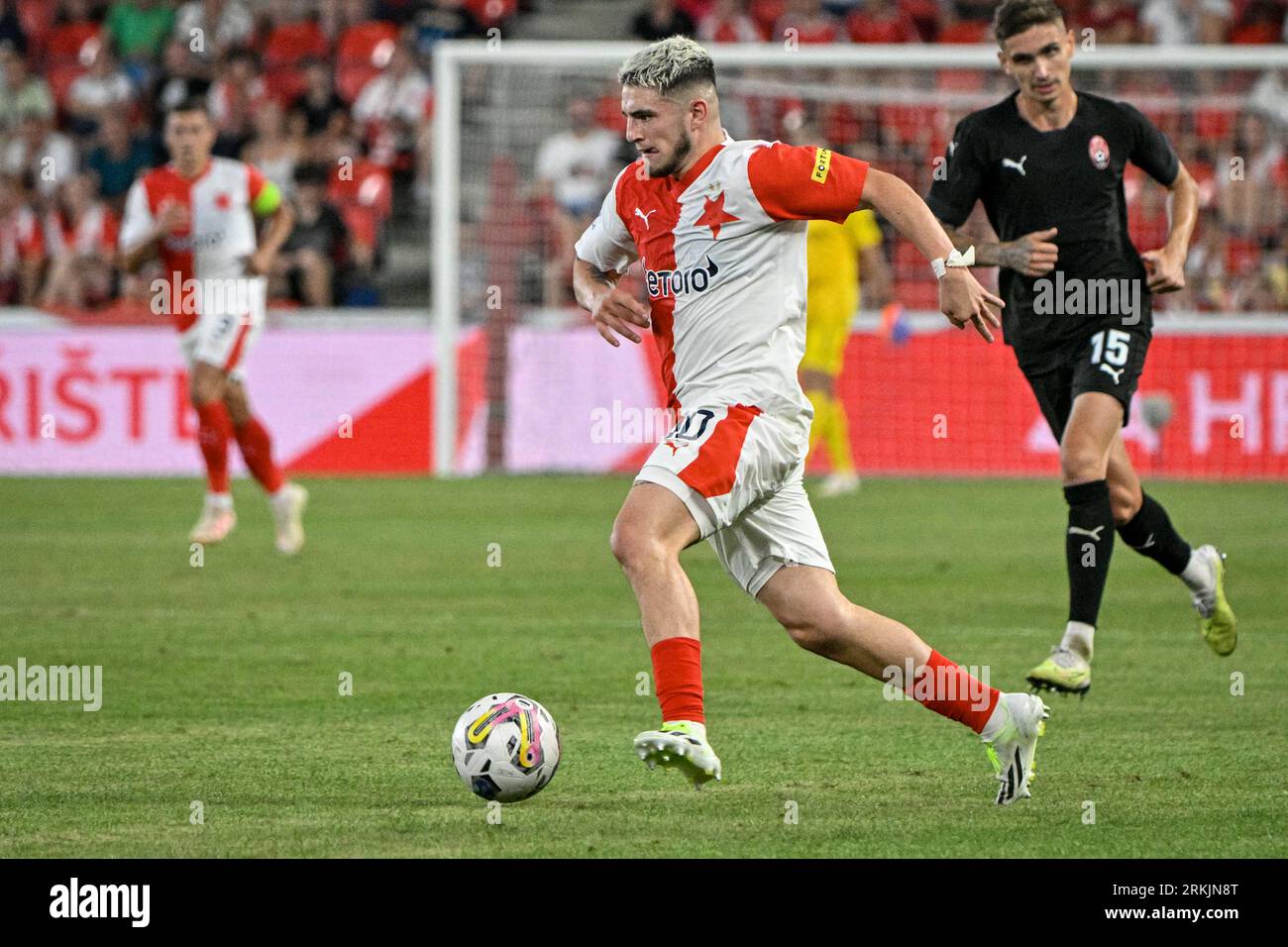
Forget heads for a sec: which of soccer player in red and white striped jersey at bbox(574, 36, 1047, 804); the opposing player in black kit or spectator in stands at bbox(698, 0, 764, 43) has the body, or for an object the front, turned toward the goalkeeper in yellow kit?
the spectator in stands

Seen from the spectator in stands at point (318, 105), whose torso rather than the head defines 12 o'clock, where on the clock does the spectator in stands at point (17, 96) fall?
the spectator in stands at point (17, 96) is roughly at 4 o'clock from the spectator in stands at point (318, 105).

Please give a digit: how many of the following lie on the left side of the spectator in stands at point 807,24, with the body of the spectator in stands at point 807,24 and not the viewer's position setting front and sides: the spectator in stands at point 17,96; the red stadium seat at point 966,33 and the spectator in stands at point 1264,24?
2

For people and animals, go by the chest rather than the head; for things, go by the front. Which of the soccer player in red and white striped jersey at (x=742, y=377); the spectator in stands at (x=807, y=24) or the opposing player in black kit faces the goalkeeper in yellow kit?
the spectator in stands

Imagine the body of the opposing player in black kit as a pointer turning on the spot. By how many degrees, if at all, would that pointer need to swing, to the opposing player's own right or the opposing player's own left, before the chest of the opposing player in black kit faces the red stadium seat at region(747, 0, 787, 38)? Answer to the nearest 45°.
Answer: approximately 180°

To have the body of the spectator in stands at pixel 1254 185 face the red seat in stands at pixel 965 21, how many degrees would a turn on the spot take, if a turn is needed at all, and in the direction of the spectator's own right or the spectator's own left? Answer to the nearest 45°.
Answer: approximately 135° to the spectator's own right
